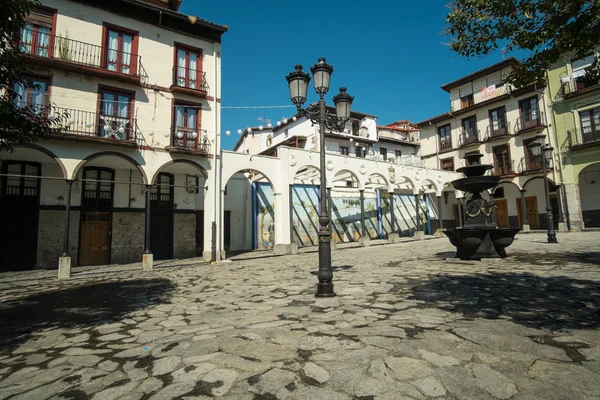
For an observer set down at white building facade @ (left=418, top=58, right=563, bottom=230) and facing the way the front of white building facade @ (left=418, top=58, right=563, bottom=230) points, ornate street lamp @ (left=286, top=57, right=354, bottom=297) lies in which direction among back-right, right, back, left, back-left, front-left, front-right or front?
front-left

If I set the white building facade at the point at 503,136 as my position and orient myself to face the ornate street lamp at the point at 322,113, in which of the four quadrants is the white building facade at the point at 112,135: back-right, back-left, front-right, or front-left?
front-right

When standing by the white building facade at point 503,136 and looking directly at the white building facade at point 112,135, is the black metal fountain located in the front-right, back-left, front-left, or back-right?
front-left

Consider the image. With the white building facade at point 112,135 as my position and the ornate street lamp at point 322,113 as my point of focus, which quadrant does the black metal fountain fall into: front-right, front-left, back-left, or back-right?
front-left

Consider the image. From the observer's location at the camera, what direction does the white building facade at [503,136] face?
facing the viewer and to the left of the viewer

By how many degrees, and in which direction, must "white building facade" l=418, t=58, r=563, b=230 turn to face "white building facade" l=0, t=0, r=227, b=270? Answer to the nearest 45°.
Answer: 0° — it already faces it

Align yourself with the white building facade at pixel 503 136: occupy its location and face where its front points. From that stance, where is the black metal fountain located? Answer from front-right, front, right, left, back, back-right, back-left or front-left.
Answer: front-left

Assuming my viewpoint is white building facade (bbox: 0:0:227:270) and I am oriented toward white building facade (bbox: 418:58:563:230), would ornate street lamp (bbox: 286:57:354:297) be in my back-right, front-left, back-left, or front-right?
front-right
